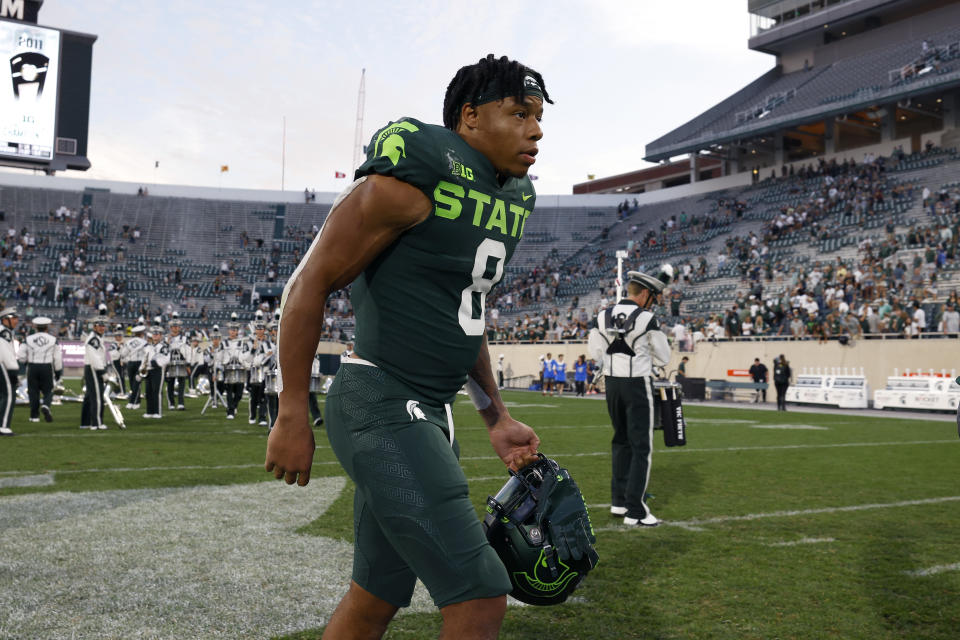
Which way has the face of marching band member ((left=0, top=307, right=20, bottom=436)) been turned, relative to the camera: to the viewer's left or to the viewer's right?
to the viewer's right

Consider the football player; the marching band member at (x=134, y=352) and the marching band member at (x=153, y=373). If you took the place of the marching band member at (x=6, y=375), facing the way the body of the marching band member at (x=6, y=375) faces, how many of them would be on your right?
1

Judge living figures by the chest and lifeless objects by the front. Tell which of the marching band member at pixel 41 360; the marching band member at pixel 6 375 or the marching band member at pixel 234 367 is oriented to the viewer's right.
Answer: the marching band member at pixel 6 375

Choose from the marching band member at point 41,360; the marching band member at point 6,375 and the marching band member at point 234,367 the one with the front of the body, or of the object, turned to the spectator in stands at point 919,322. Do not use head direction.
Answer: the marching band member at point 6,375

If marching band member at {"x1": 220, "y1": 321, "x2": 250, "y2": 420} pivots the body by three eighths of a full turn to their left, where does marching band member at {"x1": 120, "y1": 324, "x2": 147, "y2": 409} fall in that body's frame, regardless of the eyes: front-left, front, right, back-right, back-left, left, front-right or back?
left

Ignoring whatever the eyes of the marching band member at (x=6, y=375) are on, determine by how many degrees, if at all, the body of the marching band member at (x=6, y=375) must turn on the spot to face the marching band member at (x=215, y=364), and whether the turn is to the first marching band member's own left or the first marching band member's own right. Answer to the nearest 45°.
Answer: approximately 45° to the first marching band member's own left
